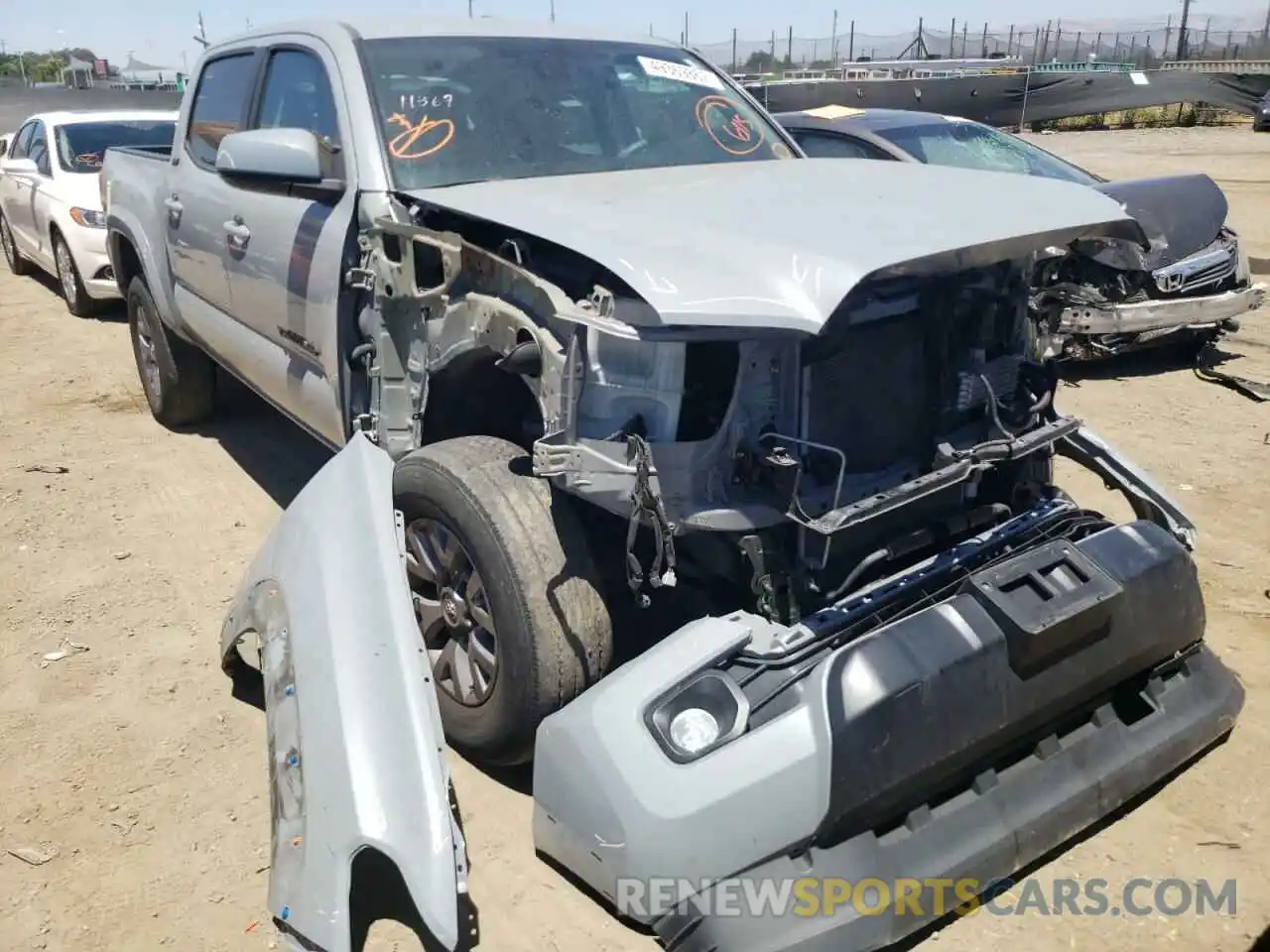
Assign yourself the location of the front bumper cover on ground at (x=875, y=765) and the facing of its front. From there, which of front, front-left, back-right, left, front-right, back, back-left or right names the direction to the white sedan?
back

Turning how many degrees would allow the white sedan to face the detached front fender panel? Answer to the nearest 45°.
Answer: approximately 45° to its right

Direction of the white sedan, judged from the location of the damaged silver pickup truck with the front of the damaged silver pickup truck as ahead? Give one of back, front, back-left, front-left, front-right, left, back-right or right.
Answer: back

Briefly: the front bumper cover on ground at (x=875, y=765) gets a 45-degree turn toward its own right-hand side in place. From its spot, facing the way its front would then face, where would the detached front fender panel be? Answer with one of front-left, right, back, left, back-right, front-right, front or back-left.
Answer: right
